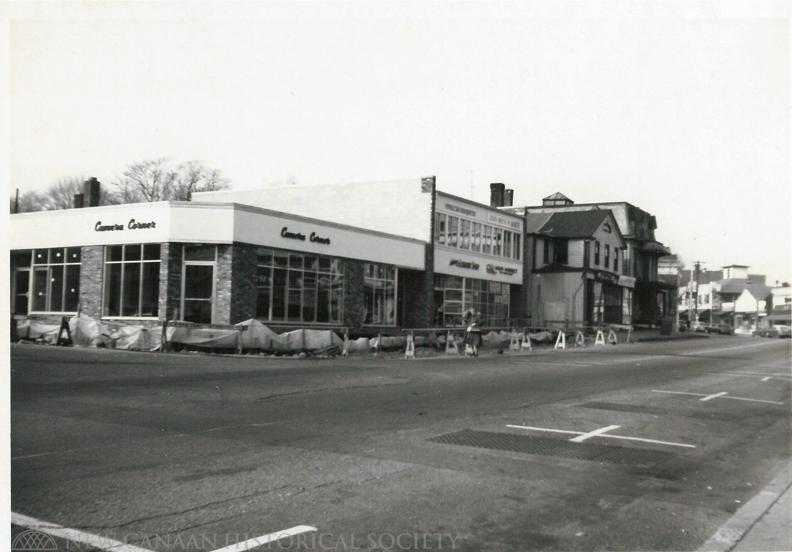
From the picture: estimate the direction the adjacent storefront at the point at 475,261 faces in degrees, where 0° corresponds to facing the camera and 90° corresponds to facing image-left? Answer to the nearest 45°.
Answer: approximately 315°

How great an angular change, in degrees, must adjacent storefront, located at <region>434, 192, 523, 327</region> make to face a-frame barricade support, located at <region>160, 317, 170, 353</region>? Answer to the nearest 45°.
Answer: approximately 90° to its right

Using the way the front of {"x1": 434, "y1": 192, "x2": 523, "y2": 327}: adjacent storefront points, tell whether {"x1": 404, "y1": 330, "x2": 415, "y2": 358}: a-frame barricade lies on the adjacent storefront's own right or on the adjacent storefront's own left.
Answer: on the adjacent storefront's own right

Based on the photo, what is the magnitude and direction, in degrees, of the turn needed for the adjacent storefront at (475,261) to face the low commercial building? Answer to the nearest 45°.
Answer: approximately 90° to its right
